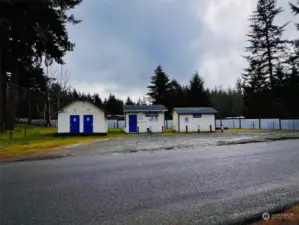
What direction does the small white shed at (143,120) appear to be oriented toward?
toward the camera

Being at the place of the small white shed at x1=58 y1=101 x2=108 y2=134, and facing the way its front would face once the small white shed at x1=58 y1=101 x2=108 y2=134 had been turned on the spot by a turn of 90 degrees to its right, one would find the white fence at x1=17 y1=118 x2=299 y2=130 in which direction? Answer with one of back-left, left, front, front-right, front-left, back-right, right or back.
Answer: back

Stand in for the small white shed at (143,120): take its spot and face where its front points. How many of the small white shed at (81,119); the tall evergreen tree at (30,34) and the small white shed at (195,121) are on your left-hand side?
1

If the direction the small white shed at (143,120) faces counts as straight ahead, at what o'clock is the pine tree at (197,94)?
The pine tree is roughly at 7 o'clock from the small white shed.

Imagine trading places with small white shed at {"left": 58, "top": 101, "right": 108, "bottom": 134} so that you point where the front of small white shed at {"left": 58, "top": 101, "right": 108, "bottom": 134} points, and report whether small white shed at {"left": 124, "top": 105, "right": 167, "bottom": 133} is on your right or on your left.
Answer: on your left

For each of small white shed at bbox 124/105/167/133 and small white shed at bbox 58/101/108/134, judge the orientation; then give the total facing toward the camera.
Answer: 2

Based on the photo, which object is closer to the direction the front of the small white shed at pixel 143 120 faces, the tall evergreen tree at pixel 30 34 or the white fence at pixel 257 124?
the tall evergreen tree

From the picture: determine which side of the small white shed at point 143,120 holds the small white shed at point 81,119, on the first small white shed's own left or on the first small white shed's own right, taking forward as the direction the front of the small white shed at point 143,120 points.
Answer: on the first small white shed's own right

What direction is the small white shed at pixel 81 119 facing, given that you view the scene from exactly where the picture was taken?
facing the viewer

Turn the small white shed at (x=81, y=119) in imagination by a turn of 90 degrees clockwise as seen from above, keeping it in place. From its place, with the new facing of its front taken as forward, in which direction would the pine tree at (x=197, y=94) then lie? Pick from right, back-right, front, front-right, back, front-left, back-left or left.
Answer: back-right

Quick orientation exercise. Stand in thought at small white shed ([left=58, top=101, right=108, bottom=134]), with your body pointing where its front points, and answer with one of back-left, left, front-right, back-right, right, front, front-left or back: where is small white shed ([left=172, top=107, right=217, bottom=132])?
left
